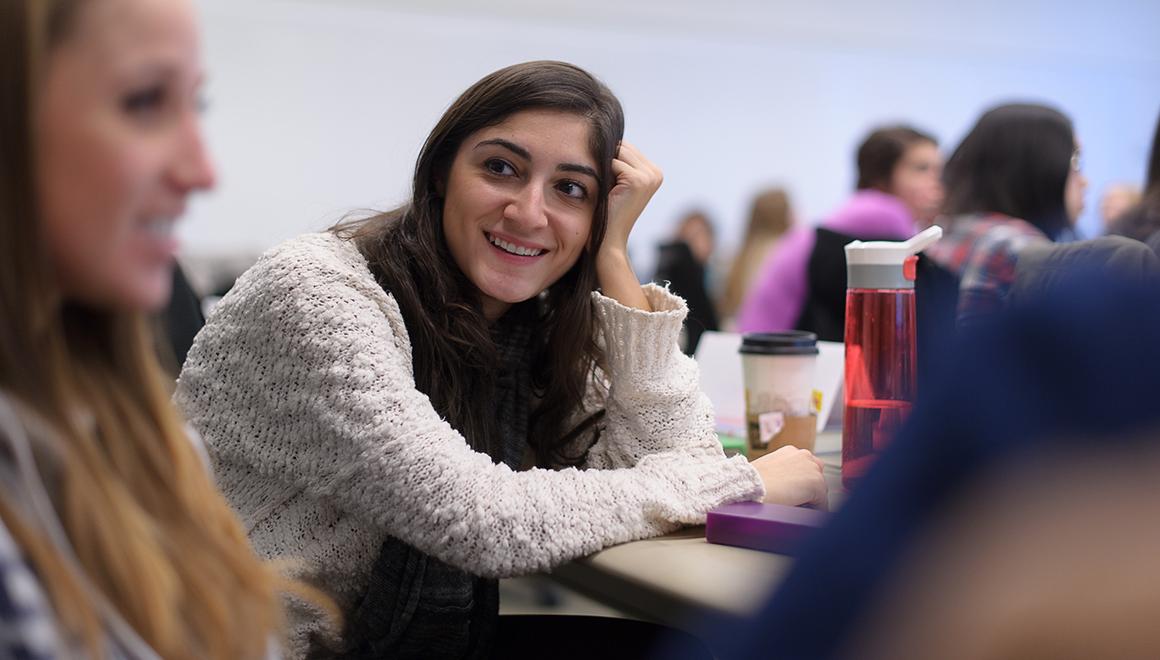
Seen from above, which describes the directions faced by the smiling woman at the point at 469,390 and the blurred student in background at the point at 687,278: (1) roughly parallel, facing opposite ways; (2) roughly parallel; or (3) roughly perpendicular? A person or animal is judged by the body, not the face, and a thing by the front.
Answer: roughly parallel

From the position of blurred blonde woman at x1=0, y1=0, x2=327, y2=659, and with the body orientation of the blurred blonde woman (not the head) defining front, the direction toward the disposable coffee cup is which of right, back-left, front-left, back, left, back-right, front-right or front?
front-left

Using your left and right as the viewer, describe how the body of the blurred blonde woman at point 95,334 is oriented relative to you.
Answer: facing to the right of the viewer

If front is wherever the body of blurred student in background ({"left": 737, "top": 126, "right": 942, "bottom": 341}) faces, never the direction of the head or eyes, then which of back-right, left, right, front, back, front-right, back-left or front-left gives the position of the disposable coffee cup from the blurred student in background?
right

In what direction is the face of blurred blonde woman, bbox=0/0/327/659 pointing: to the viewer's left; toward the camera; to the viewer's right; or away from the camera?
to the viewer's right

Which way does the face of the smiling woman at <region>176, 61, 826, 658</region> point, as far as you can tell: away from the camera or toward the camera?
toward the camera

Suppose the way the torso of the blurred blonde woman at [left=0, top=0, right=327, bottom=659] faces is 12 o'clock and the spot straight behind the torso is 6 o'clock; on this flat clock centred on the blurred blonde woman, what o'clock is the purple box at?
The purple box is roughly at 11 o'clock from the blurred blonde woman.

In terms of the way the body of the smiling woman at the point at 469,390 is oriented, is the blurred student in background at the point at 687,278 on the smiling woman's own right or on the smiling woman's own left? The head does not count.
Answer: on the smiling woman's own left

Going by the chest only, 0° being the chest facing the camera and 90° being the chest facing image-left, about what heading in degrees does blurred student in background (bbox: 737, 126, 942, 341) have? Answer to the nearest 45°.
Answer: approximately 270°

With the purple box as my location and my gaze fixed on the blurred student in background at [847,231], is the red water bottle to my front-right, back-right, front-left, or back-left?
front-right

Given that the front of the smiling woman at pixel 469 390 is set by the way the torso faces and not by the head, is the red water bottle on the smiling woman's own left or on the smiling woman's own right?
on the smiling woman's own left

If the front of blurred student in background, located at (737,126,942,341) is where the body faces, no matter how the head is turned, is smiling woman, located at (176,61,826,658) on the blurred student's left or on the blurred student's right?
on the blurred student's right

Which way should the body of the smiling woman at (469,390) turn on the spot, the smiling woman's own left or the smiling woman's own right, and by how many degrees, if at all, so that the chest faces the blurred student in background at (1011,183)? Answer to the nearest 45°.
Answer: approximately 90° to the smiling woman's own left
